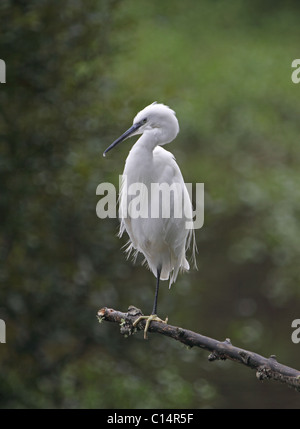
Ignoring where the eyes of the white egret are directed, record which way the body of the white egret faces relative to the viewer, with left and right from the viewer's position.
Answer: facing the viewer and to the left of the viewer
